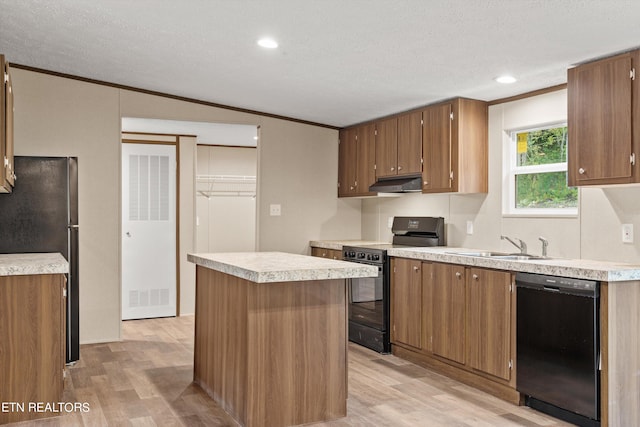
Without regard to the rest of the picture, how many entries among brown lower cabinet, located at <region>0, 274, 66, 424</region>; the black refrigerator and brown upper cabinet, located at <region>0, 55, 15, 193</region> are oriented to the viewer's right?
3

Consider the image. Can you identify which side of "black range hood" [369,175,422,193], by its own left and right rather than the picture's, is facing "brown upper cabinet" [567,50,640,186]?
left

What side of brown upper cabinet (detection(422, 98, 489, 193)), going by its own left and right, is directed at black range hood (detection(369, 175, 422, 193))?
right

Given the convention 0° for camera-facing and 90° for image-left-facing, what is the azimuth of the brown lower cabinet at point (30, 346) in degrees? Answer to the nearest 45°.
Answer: approximately 270°

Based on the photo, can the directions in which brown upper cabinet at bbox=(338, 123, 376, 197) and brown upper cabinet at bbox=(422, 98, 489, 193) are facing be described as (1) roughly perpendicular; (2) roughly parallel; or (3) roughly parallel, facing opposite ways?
roughly parallel

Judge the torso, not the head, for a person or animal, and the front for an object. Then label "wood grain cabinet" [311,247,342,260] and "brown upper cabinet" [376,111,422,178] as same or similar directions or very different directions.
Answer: same or similar directions

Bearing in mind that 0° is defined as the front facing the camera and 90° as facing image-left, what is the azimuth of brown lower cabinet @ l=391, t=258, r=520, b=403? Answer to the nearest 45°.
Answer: approximately 45°

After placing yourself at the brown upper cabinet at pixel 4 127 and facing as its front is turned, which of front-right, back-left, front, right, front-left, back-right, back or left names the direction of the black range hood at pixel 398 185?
front

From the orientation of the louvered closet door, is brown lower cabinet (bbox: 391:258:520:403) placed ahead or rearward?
ahead

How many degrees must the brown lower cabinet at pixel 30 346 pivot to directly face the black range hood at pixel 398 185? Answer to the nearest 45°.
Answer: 0° — it already faces it

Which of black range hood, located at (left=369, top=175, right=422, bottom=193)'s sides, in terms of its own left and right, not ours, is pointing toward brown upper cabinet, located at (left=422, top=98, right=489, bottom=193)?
left

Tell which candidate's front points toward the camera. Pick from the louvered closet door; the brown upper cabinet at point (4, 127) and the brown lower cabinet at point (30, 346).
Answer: the louvered closet door

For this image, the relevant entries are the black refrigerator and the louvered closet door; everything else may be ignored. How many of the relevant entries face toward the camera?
1

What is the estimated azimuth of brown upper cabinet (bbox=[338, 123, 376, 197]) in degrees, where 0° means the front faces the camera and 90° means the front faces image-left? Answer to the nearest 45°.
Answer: approximately 45°

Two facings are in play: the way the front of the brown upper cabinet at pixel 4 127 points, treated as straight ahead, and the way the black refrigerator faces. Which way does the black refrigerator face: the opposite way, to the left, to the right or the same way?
the same way
